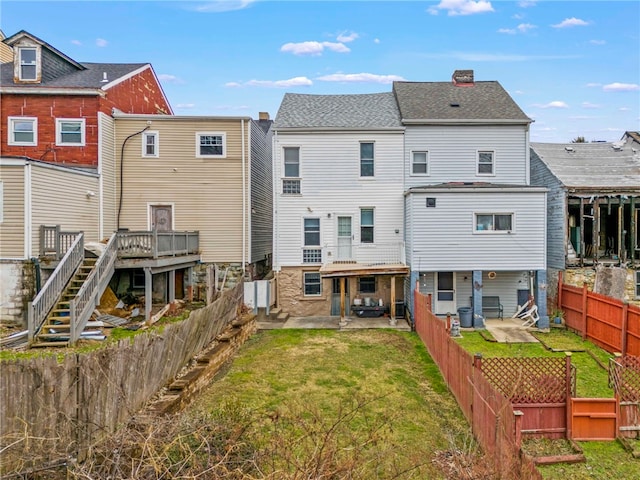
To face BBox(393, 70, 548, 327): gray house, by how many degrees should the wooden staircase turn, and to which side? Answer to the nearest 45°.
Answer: approximately 90° to its left

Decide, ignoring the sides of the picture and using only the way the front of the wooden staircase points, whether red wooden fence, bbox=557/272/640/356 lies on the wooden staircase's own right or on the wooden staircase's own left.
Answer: on the wooden staircase's own left

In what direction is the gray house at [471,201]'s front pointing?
away from the camera

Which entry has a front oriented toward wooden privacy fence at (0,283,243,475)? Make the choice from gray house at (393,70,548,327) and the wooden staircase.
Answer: the wooden staircase

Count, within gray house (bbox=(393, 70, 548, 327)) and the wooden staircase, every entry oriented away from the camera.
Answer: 1

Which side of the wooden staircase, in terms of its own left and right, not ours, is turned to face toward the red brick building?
back
